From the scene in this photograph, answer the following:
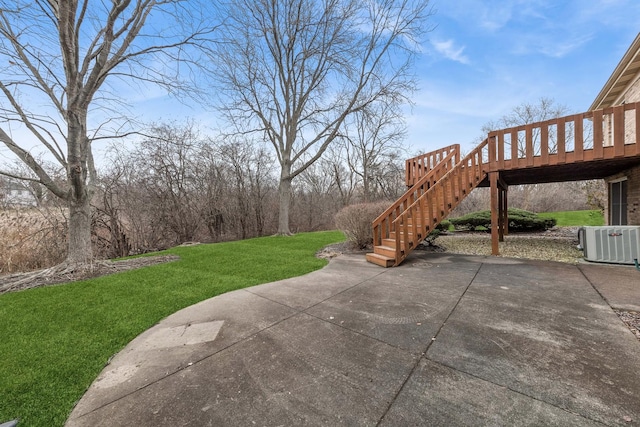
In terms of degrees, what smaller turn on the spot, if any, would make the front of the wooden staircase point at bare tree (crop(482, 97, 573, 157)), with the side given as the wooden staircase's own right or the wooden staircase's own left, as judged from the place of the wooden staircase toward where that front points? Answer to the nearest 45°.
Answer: approximately 135° to the wooden staircase's own right

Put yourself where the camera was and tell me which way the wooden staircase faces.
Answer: facing the viewer and to the left of the viewer

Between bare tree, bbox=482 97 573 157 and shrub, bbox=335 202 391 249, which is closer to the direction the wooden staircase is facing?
the shrub

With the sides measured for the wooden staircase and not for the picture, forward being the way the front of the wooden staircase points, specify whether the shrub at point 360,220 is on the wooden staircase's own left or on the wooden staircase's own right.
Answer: on the wooden staircase's own right

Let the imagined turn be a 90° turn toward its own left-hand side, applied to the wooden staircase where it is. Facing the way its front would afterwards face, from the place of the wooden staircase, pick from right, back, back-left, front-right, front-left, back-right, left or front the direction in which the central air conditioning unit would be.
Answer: front-left
